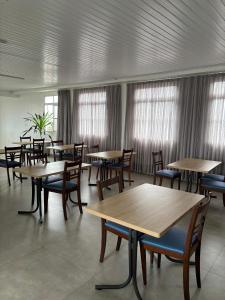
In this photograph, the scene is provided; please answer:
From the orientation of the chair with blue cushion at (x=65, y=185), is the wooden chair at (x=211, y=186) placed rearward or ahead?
rearward

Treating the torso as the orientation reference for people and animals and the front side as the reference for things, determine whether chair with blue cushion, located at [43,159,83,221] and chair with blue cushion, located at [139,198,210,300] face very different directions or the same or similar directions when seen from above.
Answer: same or similar directions

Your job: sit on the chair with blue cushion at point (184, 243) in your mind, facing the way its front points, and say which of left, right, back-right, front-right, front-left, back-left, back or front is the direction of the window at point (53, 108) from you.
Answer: front

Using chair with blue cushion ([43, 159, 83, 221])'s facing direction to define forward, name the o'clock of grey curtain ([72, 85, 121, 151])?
The grey curtain is roughly at 2 o'clock from the chair with blue cushion.

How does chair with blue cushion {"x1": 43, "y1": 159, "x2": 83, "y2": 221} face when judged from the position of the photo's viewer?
facing away from the viewer and to the left of the viewer

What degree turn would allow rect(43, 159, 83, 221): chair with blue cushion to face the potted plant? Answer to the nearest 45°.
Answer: approximately 45° to its right

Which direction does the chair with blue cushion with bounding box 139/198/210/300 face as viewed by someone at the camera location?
facing away from the viewer and to the left of the viewer

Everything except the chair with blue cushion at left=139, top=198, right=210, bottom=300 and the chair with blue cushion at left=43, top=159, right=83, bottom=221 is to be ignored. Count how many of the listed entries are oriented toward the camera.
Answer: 0

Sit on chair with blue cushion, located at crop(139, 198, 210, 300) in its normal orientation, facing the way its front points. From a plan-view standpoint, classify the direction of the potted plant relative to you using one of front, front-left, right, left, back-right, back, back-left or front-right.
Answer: front

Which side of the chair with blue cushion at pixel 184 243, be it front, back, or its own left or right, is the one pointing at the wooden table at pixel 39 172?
front

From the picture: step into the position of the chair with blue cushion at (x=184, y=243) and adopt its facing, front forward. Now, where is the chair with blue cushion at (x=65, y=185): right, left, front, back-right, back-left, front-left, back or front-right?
front

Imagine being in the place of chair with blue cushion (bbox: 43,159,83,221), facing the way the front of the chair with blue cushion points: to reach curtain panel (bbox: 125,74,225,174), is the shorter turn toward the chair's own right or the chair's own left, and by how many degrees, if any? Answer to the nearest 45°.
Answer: approximately 90° to the chair's own right

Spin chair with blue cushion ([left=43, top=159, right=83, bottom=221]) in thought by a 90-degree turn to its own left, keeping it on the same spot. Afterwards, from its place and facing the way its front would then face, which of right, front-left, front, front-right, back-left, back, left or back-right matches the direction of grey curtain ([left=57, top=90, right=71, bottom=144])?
back-right

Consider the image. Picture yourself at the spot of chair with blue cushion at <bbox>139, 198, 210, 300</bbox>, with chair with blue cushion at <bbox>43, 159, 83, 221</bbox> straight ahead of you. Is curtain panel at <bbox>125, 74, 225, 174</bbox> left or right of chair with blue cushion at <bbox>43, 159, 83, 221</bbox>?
right

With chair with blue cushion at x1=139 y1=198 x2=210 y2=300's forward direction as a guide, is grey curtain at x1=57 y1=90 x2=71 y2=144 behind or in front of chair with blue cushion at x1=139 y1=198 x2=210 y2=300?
in front
